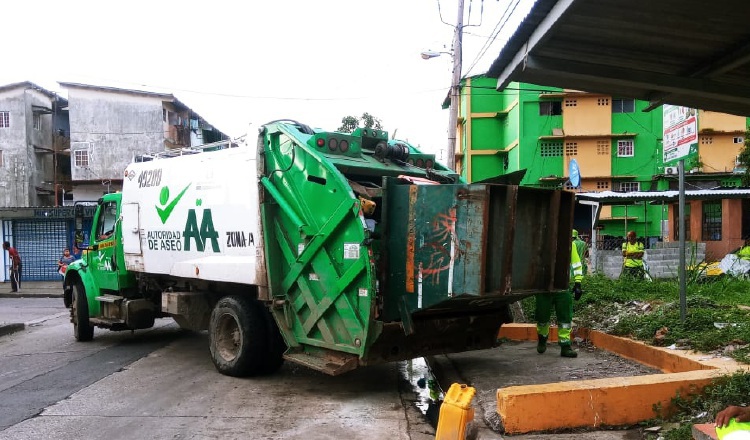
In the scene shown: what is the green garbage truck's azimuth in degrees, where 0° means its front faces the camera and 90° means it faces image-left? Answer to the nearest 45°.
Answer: approximately 135°

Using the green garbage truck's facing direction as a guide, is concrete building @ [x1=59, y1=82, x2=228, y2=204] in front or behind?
in front

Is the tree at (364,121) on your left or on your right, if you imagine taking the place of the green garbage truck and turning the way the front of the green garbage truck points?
on your right

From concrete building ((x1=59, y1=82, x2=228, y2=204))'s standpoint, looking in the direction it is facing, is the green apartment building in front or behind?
in front

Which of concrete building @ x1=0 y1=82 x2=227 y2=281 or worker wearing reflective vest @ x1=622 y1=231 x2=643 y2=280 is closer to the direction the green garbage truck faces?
the concrete building

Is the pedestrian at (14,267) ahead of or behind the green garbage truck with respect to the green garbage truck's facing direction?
ahead

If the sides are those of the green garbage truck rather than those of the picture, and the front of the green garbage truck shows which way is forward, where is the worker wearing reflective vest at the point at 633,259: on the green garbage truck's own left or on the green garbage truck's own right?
on the green garbage truck's own right

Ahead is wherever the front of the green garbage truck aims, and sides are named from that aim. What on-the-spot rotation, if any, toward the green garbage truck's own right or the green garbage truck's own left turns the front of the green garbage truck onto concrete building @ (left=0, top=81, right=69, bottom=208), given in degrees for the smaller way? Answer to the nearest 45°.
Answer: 0° — it already faces it
